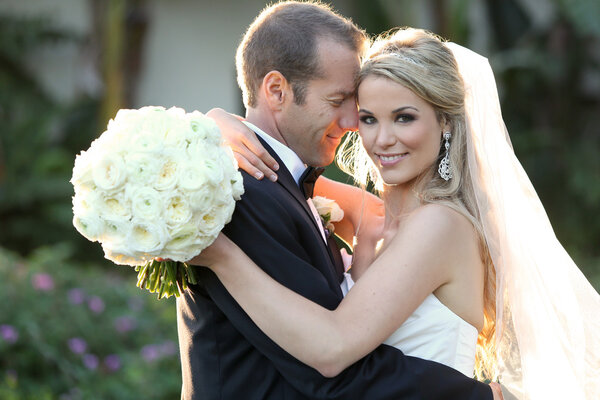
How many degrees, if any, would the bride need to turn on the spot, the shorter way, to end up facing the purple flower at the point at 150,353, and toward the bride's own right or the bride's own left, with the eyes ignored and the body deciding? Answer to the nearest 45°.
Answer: approximately 45° to the bride's own right

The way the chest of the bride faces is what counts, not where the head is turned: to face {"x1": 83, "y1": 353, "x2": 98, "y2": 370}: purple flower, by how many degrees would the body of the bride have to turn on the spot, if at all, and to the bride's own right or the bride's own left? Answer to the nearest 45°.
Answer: approximately 45° to the bride's own right

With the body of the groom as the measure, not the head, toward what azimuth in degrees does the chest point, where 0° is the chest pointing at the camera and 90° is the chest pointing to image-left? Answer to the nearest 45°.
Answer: approximately 270°

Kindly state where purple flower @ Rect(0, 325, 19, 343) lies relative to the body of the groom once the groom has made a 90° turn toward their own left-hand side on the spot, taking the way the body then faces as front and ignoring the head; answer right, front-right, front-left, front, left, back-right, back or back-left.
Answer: front-left

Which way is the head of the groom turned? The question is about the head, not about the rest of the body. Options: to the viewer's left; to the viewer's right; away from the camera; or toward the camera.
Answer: to the viewer's right

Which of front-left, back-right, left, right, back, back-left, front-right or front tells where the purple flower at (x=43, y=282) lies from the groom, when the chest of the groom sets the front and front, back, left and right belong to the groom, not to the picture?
back-left

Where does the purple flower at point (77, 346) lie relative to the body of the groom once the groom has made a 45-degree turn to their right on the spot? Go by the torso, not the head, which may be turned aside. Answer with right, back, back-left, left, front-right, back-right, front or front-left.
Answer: back
